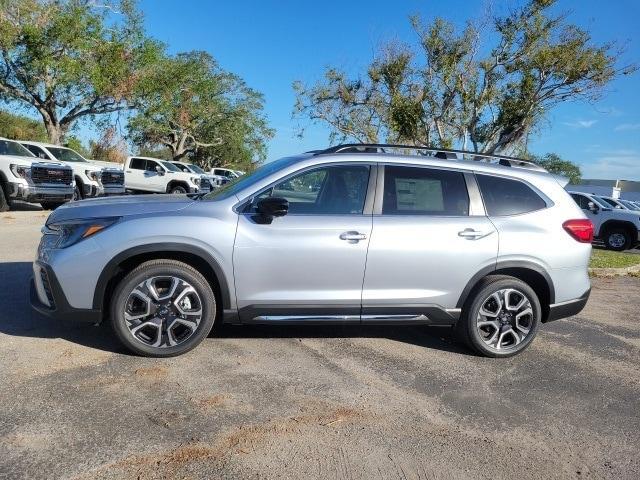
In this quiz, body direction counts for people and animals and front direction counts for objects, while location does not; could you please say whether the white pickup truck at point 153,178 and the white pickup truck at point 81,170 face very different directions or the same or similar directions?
same or similar directions

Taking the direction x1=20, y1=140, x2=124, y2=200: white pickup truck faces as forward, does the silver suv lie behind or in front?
in front

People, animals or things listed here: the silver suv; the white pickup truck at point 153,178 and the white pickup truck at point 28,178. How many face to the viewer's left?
1

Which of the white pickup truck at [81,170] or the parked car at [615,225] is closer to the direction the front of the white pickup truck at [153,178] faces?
the parked car

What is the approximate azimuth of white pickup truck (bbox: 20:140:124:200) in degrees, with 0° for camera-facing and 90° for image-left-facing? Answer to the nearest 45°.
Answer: approximately 315°

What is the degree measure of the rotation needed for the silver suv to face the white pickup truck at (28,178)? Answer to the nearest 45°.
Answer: approximately 45° to its right

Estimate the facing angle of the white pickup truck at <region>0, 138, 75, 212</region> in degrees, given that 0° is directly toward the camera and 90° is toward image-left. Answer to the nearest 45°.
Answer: approximately 315°

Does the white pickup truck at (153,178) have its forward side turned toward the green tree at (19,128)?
no

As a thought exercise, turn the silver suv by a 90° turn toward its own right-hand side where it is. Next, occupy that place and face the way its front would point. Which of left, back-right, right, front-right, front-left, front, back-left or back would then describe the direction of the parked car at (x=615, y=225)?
front-right

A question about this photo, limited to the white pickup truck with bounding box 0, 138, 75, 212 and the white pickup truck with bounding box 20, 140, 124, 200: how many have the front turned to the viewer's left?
0

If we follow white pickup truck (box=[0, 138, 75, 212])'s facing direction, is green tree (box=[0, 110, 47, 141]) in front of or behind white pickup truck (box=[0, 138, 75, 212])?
behind

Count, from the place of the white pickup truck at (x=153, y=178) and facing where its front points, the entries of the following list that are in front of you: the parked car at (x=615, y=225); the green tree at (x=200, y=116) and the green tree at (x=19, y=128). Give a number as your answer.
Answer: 1

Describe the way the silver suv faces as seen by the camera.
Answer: facing to the left of the viewer

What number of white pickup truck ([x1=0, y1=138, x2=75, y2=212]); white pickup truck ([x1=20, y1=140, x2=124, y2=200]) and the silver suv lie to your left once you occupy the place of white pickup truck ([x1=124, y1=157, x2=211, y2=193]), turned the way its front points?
0
